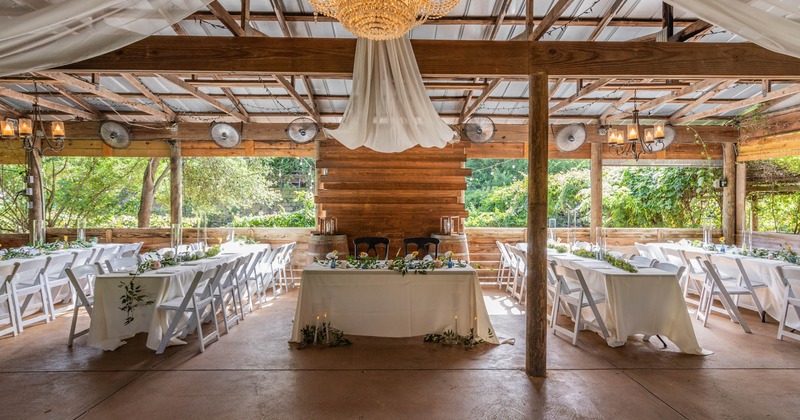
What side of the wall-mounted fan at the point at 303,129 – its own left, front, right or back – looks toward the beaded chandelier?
front

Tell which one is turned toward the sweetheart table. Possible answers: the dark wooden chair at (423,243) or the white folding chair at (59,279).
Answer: the dark wooden chair

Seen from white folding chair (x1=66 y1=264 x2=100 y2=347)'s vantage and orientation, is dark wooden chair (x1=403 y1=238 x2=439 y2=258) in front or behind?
in front

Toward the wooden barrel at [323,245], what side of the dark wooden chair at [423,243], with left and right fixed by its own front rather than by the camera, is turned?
right

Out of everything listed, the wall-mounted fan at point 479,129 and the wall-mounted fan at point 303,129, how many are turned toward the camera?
2

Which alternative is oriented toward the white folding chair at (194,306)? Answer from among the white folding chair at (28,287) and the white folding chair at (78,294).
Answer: the white folding chair at (78,294)

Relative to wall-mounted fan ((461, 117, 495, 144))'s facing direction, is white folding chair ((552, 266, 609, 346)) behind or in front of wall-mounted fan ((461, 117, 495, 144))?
in front

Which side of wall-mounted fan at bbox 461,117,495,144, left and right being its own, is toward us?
front

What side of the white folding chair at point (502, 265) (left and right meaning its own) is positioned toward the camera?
right
